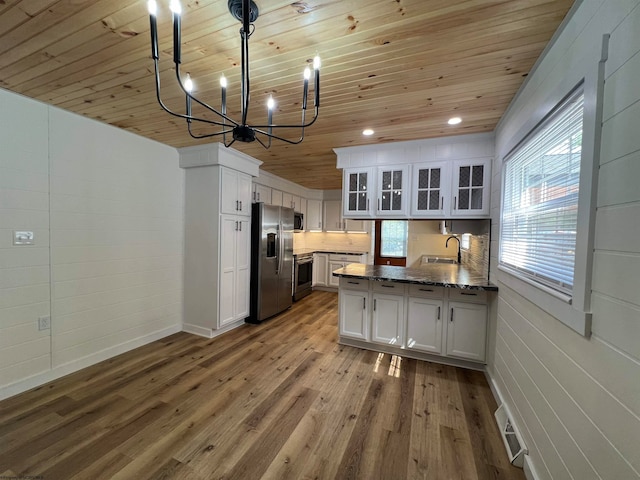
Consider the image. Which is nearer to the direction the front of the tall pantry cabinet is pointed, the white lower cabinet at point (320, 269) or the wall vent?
the wall vent

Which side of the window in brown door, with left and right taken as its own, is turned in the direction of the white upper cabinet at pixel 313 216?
right

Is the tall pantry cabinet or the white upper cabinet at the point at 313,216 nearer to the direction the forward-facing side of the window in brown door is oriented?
the tall pantry cabinet

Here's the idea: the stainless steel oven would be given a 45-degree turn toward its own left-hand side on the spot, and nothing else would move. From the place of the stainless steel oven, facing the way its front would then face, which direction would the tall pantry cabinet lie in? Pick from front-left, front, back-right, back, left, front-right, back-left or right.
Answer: back-right

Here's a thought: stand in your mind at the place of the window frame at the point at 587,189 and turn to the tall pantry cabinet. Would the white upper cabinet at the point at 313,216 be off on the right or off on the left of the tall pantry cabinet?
right

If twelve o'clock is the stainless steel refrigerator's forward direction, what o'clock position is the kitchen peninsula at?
The kitchen peninsula is roughly at 12 o'clock from the stainless steel refrigerator.

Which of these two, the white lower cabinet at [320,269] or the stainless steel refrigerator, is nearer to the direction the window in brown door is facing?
the stainless steel refrigerator

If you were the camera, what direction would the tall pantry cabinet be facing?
facing the viewer and to the right of the viewer

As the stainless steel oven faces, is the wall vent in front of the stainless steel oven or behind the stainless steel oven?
in front

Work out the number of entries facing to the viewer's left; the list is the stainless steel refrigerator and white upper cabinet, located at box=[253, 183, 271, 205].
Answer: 0

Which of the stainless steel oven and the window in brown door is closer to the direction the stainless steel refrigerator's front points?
the window in brown door
